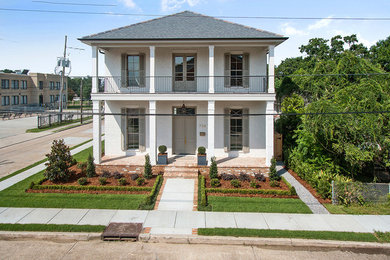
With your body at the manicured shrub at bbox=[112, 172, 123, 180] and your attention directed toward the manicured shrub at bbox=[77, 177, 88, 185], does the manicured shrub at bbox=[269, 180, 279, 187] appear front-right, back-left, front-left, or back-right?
back-left

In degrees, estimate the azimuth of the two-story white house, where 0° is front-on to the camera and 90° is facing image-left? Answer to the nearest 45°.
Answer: approximately 0°

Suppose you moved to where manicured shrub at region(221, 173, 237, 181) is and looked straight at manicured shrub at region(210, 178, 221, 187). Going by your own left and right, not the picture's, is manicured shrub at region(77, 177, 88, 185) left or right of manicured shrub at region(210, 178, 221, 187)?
right
